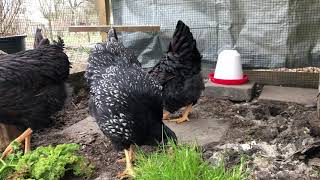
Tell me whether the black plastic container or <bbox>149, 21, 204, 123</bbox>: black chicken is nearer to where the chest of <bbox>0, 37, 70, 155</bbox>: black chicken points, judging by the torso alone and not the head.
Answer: the black plastic container

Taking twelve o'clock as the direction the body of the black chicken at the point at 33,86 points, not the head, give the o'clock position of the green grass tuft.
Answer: The green grass tuft is roughly at 8 o'clock from the black chicken.

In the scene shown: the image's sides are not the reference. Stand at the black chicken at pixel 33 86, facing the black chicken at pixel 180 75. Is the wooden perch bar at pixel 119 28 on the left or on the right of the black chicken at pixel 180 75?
left

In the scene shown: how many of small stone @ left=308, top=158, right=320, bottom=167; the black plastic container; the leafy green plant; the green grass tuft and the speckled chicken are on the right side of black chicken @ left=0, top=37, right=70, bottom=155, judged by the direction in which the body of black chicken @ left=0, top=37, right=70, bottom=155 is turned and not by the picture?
1

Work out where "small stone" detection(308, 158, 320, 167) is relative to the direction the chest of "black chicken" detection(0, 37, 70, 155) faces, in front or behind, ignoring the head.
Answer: behind

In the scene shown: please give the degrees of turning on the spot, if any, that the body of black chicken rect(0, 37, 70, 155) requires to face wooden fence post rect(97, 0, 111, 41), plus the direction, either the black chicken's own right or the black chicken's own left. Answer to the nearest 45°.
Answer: approximately 135° to the black chicken's own right

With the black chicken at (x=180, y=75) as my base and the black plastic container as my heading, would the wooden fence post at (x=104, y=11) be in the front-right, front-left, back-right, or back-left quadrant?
front-right

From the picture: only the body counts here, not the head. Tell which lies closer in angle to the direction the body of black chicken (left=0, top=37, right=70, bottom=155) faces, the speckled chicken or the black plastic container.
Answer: the black plastic container

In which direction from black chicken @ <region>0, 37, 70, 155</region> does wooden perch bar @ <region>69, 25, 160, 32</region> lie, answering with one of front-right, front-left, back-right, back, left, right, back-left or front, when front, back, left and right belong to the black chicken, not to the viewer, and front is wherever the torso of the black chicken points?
back-right

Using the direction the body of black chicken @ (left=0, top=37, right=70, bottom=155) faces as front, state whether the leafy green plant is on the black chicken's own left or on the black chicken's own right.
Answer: on the black chicken's own left

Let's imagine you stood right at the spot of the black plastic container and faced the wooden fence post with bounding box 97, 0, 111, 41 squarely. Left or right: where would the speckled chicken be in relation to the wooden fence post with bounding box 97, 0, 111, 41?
right

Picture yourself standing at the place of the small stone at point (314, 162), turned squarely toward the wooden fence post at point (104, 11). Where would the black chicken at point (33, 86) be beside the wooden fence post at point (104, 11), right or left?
left

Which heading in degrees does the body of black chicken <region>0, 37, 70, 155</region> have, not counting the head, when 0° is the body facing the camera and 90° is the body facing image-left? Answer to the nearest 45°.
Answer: approximately 90°

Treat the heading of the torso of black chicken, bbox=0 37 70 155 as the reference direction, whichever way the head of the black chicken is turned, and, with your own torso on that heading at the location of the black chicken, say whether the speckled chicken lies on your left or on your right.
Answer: on your left

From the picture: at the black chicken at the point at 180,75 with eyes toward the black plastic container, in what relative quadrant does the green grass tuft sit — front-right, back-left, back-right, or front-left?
back-left

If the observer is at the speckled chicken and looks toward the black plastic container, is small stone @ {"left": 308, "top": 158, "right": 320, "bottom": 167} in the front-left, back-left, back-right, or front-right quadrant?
back-right

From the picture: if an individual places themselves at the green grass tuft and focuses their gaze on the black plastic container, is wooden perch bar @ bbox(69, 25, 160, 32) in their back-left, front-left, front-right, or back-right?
front-right

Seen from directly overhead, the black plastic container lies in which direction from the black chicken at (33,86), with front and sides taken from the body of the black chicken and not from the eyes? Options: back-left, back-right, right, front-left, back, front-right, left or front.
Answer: right
